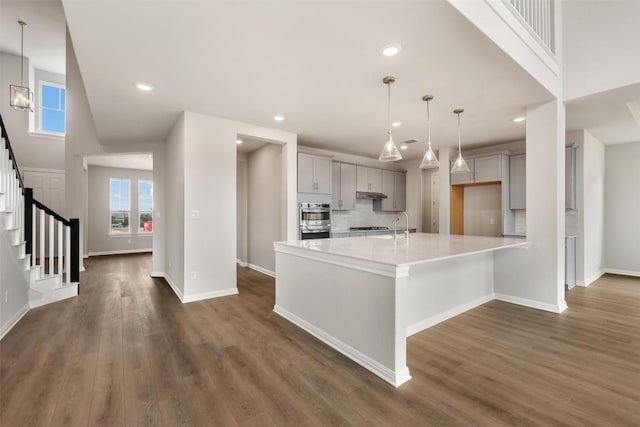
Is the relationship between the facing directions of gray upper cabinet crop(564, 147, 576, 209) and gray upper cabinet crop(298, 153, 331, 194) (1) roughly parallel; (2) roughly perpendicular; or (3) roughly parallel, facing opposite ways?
roughly perpendicular

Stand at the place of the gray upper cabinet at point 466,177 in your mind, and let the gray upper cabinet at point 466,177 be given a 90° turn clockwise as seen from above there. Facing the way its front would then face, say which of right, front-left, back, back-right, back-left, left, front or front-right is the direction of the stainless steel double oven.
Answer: front-left

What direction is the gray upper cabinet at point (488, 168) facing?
toward the camera

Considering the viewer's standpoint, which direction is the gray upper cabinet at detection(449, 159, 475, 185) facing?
facing the viewer

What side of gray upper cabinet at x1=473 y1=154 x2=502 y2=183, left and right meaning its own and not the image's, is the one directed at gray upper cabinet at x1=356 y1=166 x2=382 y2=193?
right

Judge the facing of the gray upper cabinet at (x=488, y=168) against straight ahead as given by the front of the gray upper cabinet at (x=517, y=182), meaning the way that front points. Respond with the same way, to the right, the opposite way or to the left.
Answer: the same way

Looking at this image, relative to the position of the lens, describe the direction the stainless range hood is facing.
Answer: facing the viewer and to the right of the viewer

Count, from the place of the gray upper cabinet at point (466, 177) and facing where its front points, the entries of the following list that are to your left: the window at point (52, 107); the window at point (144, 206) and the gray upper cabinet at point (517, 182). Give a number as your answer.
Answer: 1

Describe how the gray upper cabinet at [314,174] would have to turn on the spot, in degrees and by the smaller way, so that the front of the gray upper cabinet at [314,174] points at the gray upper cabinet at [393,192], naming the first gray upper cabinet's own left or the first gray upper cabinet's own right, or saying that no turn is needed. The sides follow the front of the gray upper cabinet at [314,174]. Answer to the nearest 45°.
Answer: approximately 90° to the first gray upper cabinet's own left

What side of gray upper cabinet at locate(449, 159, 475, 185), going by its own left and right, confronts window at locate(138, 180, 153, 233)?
right

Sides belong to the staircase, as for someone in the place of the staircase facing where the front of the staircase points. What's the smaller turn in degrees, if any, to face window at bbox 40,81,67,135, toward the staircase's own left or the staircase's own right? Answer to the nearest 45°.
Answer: approximately 135° to the staircase's own left

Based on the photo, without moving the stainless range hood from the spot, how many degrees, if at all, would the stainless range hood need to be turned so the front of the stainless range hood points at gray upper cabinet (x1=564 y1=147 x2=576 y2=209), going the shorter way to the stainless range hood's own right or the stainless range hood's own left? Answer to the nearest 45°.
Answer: approximately 45° to the stainless range hood's own left

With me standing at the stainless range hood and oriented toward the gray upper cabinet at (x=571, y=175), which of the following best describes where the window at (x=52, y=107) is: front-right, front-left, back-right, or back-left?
back-right
